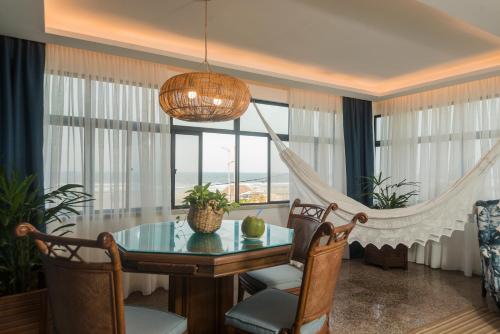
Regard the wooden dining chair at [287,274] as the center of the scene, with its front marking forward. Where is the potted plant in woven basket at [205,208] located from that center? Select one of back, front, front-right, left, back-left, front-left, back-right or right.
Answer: front

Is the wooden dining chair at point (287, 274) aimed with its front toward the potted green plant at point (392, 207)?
no

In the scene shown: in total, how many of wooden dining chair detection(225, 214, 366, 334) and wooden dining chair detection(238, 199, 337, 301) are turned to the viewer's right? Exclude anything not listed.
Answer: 0

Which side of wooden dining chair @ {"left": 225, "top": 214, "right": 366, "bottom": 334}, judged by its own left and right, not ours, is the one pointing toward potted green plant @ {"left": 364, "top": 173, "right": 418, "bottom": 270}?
right

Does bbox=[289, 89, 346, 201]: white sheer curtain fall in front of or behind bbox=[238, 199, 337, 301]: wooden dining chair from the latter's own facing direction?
behind

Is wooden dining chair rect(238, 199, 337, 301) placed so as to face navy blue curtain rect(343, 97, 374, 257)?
no

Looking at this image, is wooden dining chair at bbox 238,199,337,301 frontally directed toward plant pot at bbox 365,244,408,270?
no

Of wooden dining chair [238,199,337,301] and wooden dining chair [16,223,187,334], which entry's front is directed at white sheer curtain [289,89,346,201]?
wooden dining chair [16,223,187,334]

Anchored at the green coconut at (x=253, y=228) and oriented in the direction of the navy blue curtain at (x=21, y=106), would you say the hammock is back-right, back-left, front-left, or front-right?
back-right

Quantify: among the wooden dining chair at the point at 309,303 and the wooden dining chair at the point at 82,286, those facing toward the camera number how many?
0

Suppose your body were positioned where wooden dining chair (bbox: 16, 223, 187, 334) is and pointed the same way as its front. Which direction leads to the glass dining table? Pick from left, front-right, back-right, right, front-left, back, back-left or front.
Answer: front

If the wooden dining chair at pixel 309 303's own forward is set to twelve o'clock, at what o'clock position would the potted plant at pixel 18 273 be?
The potted plant is roughly at 11 o'clock from the wooden dining chair.

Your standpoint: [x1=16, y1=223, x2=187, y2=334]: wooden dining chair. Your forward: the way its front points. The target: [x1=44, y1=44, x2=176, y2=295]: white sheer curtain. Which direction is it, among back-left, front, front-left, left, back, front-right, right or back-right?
front-left

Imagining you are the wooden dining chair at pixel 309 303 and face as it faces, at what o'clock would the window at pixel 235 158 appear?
The window is roughly at 1 o'clock from the wooden dining chair.

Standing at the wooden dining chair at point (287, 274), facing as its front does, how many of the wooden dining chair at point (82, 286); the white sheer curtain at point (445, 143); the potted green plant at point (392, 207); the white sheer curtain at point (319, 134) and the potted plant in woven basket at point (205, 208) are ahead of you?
2

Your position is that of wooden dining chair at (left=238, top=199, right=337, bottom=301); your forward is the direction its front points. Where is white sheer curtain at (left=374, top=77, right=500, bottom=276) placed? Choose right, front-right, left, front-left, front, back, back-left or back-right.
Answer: back

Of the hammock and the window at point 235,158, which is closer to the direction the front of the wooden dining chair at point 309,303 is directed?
the window

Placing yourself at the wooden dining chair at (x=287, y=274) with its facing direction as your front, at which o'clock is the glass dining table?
The glass dining table is roughly at 12 o'clock from the wooden dining chair.
